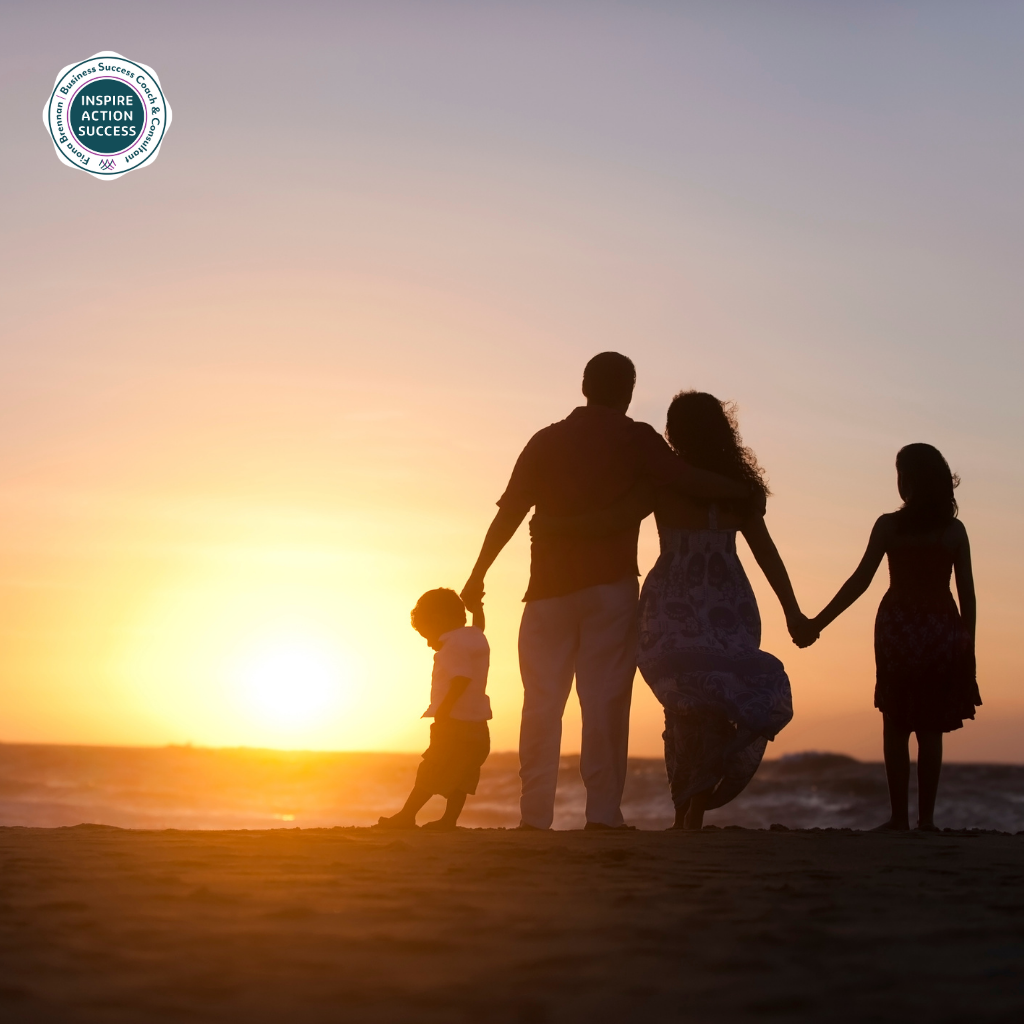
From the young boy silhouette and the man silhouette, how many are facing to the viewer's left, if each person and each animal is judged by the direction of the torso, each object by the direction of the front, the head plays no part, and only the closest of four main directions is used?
1

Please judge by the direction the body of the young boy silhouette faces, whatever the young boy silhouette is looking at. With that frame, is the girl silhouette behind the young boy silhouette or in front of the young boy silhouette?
behind

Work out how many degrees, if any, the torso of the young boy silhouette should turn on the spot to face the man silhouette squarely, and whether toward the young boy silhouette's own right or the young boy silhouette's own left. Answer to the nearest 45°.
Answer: approximately 135° to the young boy silhouette's own left

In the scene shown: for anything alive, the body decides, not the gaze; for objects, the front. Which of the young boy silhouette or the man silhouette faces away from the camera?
the man silhouette

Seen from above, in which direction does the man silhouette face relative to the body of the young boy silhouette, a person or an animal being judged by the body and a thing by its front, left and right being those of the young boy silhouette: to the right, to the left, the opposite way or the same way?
to the right

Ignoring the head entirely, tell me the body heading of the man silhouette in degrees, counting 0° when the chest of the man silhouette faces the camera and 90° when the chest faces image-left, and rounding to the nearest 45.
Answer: approximately 180°

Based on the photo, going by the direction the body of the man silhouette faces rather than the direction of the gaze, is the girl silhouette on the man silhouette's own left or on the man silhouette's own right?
on the man silhouette's own right

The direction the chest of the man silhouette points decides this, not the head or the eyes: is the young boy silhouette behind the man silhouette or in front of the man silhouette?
in front

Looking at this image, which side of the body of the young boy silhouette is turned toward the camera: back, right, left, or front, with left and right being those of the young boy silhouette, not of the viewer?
left
